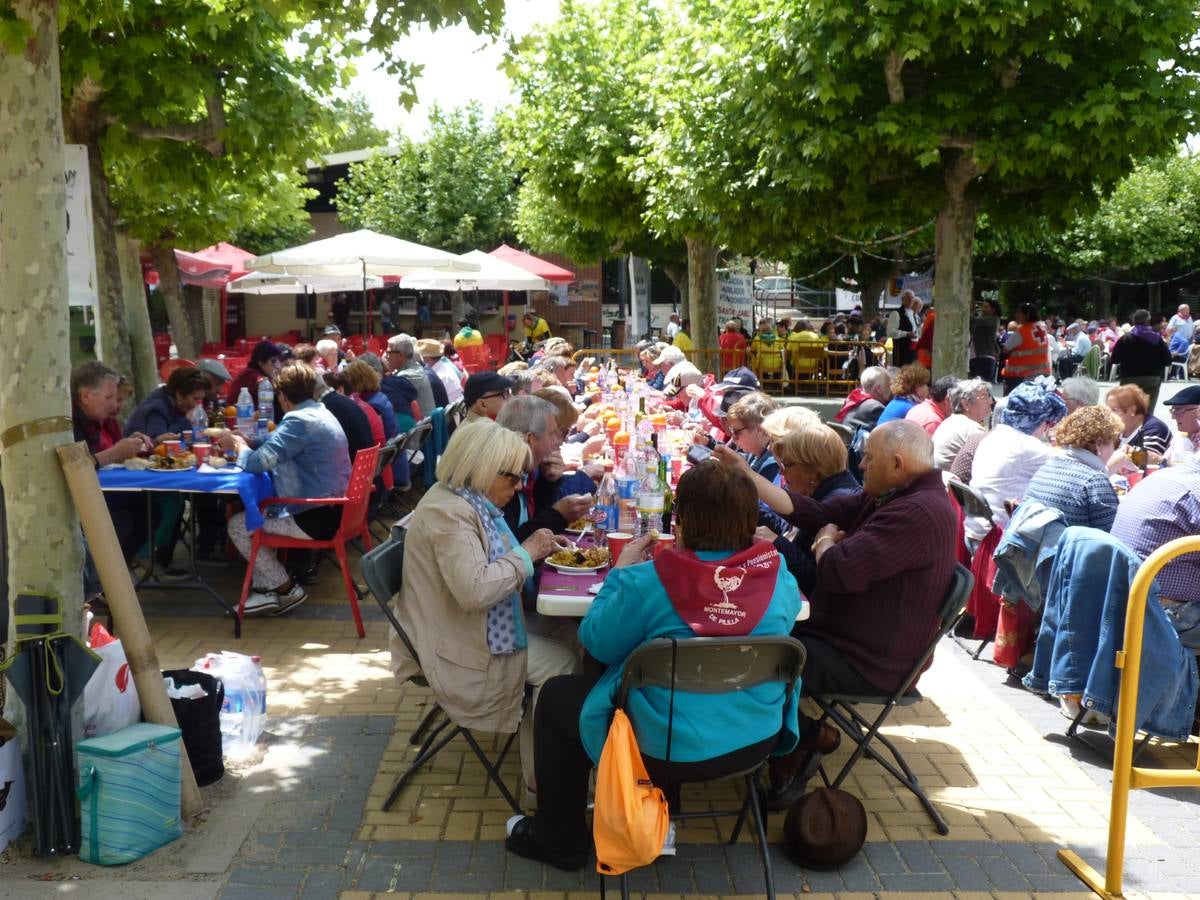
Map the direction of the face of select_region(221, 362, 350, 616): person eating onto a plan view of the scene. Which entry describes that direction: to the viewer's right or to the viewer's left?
to the viewer's left

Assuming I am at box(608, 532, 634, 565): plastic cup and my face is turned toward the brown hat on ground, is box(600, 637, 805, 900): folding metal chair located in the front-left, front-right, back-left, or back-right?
front-right

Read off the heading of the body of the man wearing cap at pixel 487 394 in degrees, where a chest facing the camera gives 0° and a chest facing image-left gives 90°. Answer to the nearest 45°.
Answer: approximately 270°

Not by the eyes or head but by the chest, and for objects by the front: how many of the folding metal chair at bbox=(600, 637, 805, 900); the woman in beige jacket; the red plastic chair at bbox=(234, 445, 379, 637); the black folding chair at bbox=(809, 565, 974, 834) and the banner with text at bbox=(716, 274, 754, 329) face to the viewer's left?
2

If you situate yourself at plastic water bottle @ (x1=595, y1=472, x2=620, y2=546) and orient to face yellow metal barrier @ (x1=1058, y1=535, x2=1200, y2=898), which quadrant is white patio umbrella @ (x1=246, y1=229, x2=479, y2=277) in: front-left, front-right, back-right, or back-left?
back-left

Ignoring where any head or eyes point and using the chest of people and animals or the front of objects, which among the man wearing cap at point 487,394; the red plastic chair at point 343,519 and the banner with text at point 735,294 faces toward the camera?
the banner with text

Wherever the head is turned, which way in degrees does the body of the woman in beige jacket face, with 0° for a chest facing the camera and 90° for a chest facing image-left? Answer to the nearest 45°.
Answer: approximately 270°

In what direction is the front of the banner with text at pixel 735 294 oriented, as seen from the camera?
facing the viewer

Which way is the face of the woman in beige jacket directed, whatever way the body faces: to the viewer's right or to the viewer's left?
to the viewer's right

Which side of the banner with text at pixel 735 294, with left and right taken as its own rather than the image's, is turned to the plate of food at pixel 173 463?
front

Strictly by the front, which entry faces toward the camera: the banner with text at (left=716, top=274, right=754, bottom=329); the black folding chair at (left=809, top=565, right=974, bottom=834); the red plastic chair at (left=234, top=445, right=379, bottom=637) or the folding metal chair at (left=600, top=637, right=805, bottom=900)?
the banner with text

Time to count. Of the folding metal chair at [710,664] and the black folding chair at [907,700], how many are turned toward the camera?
0

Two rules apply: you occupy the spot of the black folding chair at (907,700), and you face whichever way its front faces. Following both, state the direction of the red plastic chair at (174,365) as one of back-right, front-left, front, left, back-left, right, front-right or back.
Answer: front-right

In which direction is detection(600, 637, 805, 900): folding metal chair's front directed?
away from the camera

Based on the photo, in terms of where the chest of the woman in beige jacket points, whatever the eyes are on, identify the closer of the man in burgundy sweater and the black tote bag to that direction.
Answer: the man in burgundy sweater

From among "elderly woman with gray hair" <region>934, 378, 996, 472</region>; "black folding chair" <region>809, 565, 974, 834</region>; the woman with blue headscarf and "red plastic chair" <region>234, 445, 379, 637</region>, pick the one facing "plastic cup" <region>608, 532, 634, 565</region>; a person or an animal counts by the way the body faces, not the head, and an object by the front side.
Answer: the black folding chair

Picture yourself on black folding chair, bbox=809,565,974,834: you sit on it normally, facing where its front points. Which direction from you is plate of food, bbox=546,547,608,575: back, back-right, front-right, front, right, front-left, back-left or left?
front

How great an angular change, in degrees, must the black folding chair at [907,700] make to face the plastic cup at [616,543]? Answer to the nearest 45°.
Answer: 0° — it already faces it

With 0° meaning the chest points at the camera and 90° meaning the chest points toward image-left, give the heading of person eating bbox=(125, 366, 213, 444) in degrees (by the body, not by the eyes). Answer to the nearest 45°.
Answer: approximately 270°
